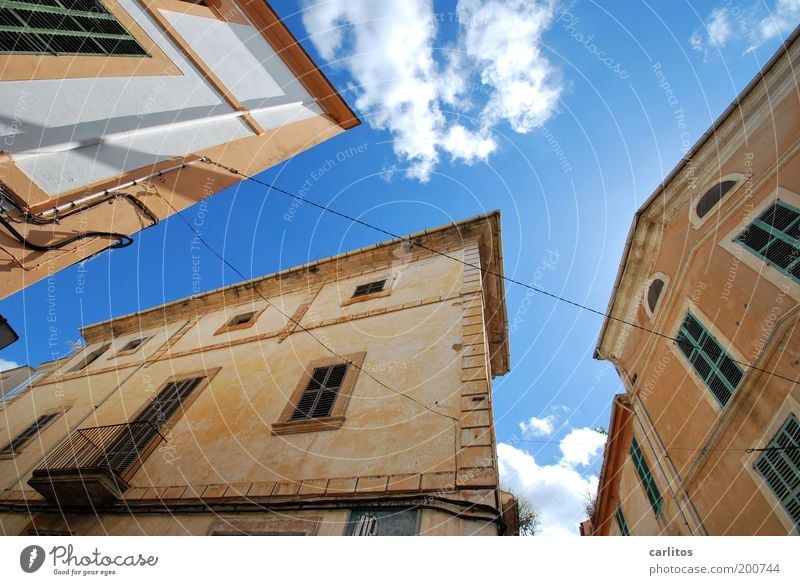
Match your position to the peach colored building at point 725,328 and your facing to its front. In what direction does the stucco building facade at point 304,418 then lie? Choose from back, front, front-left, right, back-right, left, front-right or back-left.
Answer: front

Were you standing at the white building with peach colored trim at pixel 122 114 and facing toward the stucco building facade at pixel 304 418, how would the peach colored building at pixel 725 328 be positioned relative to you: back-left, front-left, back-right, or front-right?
front-right

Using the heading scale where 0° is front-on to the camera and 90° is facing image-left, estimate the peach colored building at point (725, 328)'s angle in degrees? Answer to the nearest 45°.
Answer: approximately 45°

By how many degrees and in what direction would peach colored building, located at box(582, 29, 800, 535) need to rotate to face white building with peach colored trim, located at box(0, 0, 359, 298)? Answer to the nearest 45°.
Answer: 0° — it already faces it

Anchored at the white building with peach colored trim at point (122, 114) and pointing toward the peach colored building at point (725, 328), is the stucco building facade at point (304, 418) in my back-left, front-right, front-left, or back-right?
front-left

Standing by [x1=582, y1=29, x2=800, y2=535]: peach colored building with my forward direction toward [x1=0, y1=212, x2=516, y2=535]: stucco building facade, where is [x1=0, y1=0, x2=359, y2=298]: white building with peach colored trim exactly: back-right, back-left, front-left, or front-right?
front-left
